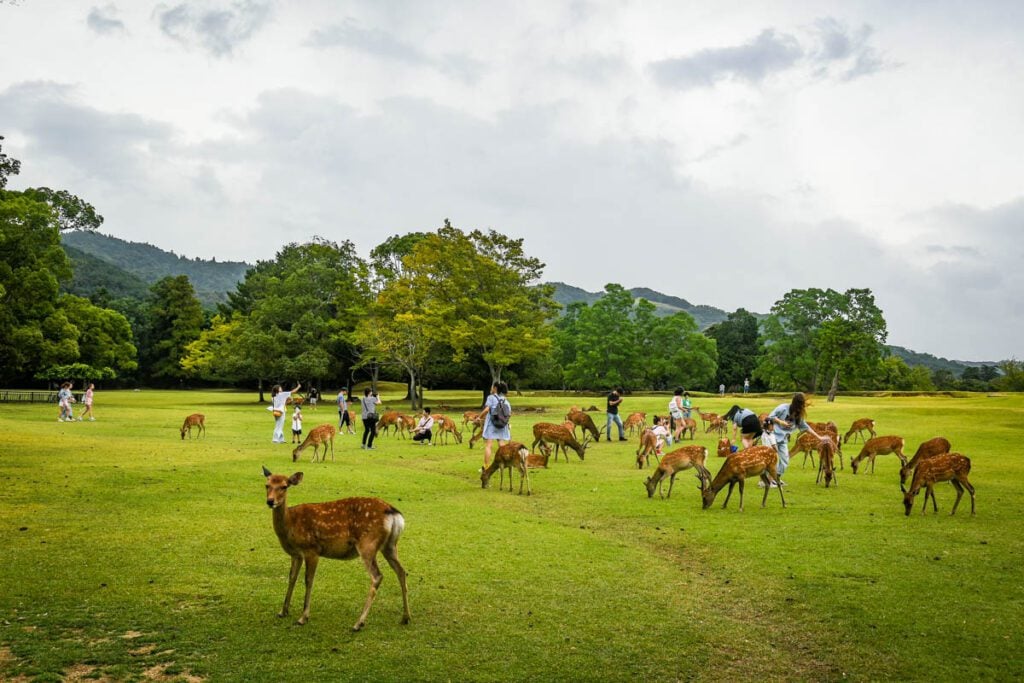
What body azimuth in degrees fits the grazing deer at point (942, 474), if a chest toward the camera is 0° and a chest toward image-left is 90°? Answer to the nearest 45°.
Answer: approximately 90°

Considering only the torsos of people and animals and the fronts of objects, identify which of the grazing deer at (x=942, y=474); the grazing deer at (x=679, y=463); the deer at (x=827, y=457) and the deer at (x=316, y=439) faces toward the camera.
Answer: the deer at (x=827, y=457)

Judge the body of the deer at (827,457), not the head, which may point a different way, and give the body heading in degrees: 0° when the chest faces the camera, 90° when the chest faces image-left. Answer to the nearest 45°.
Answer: approximately 0°

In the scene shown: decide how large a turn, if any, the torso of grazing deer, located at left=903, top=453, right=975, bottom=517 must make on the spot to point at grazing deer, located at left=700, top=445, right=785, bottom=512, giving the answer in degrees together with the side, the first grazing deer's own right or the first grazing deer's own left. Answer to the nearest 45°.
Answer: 0° — it already faces it

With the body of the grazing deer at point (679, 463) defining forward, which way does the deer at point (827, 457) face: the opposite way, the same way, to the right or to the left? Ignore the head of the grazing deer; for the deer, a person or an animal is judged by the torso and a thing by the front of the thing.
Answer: to the left

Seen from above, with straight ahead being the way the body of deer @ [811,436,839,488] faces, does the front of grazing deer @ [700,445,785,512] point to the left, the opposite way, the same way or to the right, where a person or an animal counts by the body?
to the right

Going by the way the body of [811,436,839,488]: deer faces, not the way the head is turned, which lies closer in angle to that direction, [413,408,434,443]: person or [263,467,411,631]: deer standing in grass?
the deer standing in grass

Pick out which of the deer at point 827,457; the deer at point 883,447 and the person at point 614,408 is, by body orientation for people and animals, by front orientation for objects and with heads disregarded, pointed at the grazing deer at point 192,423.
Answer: the deer at point 883,447

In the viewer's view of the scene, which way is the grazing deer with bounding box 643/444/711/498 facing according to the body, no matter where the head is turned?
to the viewer's left

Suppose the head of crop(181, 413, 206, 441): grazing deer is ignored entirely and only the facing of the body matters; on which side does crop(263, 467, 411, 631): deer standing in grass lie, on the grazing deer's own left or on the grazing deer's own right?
on the grazing deer's own left

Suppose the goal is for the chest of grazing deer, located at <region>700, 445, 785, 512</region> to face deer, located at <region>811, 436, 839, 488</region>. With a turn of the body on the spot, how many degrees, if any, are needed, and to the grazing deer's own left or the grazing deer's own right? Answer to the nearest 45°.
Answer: approximately 135° to the grazing deer's own right

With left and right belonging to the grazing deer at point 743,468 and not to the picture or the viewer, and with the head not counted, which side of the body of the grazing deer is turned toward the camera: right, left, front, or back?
left

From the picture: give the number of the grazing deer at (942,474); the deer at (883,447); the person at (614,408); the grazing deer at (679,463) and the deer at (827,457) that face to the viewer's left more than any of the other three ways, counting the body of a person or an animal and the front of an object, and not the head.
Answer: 3

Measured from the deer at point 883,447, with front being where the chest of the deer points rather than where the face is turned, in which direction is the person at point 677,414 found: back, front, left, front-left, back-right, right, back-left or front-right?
front-right
